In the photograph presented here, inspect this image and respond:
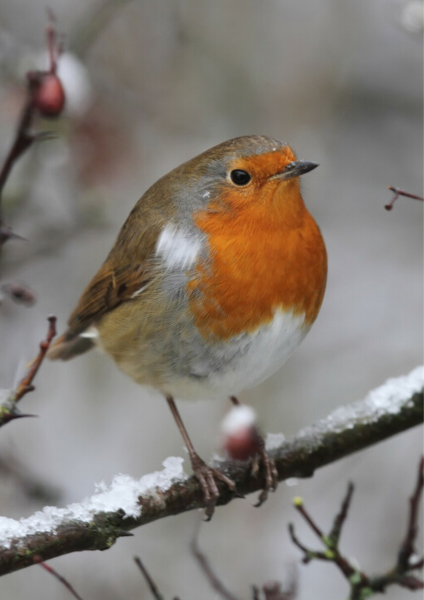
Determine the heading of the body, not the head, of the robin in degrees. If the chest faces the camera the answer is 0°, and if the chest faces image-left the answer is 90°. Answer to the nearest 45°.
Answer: approximately 315°

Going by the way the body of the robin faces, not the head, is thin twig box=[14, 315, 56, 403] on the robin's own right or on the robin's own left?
on the robin's own right
